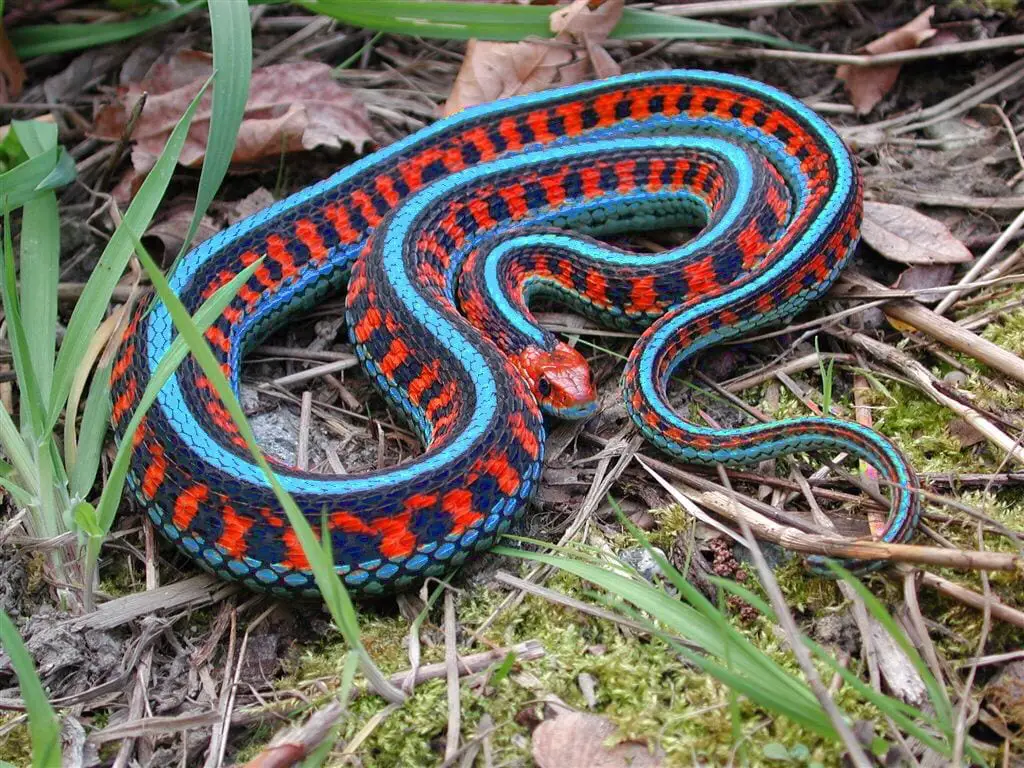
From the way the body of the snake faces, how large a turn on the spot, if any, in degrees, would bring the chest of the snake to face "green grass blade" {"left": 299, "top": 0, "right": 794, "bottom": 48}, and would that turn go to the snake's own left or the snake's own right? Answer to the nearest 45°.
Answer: approximately 135° to the snake's own left

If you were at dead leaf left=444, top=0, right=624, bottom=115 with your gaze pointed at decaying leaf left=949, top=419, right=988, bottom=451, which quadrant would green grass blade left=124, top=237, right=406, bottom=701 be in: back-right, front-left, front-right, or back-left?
front-right

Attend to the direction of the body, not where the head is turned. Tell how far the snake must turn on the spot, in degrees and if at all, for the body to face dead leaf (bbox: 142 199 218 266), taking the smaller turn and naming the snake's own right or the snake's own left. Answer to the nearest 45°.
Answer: approximately 180°

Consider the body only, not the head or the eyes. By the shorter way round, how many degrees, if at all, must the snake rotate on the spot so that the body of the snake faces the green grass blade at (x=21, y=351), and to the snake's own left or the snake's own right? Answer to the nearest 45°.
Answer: approximately 90° to the snake's own right

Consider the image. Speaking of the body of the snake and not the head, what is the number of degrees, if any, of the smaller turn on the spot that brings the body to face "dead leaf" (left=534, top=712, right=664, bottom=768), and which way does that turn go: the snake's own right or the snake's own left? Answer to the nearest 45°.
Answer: approximately 45° to the snake's own right

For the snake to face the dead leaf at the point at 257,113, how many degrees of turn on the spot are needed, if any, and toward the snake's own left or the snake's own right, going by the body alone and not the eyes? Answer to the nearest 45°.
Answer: approximately 180°

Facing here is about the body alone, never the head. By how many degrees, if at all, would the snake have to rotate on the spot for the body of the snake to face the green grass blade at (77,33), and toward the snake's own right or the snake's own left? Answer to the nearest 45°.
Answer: approximately 180°

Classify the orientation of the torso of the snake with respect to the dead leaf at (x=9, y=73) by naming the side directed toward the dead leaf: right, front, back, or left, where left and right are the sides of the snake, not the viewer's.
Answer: back

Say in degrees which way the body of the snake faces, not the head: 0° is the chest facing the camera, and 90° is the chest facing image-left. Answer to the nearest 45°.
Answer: approximately 315°

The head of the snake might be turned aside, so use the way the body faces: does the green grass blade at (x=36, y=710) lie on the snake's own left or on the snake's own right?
on the snake's own right

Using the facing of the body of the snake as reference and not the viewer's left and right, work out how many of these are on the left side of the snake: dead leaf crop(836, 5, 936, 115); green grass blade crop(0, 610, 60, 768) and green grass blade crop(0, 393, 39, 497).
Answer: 1

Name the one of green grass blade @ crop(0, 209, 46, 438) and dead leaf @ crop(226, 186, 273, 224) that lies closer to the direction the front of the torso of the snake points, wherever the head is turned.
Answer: the green grass blade

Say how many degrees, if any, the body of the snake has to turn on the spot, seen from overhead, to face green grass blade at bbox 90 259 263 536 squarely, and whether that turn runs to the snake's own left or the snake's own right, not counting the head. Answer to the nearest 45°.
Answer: approximately 90° to the snake's own right

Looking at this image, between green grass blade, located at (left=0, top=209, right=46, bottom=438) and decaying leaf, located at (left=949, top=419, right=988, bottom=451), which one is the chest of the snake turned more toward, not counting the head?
the decaying leaf

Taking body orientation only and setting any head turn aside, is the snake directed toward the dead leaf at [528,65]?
no
